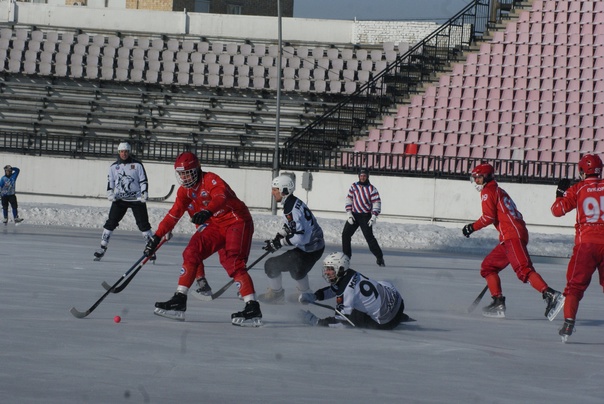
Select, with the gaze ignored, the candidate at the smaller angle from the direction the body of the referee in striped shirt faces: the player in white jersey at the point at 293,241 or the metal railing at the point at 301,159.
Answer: the player in white jersey

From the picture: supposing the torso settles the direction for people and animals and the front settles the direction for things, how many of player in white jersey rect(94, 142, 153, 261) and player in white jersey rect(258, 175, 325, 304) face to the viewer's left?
1

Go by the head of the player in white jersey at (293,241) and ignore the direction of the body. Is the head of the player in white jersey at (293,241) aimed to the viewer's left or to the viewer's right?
to the viewer's left

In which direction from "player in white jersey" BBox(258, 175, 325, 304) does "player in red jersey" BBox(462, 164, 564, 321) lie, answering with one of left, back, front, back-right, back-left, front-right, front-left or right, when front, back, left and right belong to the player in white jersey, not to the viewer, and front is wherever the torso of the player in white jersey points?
back

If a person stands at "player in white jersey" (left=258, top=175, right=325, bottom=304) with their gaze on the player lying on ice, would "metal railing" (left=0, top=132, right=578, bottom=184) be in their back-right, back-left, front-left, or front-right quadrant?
back-left

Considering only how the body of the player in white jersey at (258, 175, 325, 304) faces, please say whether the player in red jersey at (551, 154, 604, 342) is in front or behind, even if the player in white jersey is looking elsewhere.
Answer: behind

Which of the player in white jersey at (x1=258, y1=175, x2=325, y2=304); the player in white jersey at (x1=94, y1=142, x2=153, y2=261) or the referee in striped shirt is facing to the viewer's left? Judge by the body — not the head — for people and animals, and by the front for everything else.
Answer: the player in white jersey at (x1=258, y1=175, x2=325, y2=304)

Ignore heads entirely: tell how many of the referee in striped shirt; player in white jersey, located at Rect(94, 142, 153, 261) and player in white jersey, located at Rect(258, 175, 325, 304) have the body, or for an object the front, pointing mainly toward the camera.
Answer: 2

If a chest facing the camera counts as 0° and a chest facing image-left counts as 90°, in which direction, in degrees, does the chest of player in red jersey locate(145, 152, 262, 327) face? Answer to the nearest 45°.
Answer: approximately 45°

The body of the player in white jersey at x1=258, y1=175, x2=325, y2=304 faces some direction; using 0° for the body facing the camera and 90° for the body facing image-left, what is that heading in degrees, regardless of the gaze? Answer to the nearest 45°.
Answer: approximately 90°

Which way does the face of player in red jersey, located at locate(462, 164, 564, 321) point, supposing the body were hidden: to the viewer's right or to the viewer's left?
to the viewer's left

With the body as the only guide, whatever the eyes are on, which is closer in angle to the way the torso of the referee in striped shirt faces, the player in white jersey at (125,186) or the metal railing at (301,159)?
the player in white jersey
